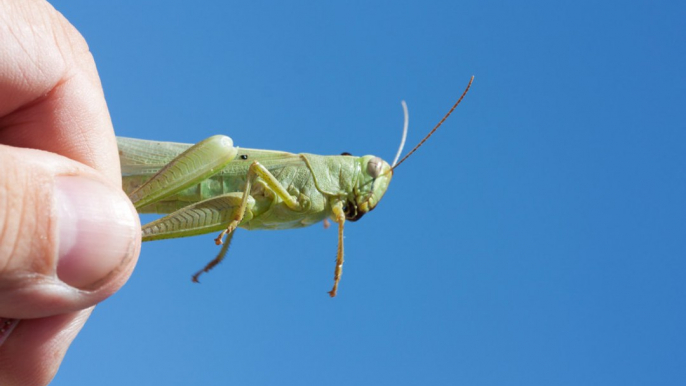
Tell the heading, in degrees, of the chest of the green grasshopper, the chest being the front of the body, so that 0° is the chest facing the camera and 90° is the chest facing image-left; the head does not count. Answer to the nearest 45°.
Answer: approximately 270°
